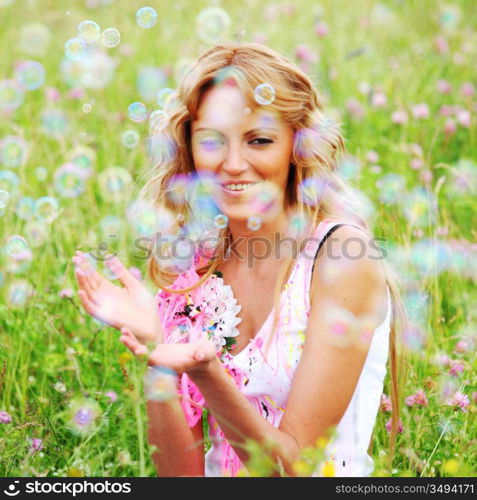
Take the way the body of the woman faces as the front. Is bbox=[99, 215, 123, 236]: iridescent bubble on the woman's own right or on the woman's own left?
on the woman's own right

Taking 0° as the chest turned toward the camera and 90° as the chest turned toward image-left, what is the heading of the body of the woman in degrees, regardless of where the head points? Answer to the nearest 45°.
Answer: approximately 45°

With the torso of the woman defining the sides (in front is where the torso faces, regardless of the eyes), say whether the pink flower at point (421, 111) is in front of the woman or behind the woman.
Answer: behind

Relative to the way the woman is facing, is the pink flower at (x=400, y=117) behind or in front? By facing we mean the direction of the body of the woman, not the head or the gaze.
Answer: behind

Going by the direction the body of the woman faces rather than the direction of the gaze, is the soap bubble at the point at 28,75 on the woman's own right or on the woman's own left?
on the woman's own right
